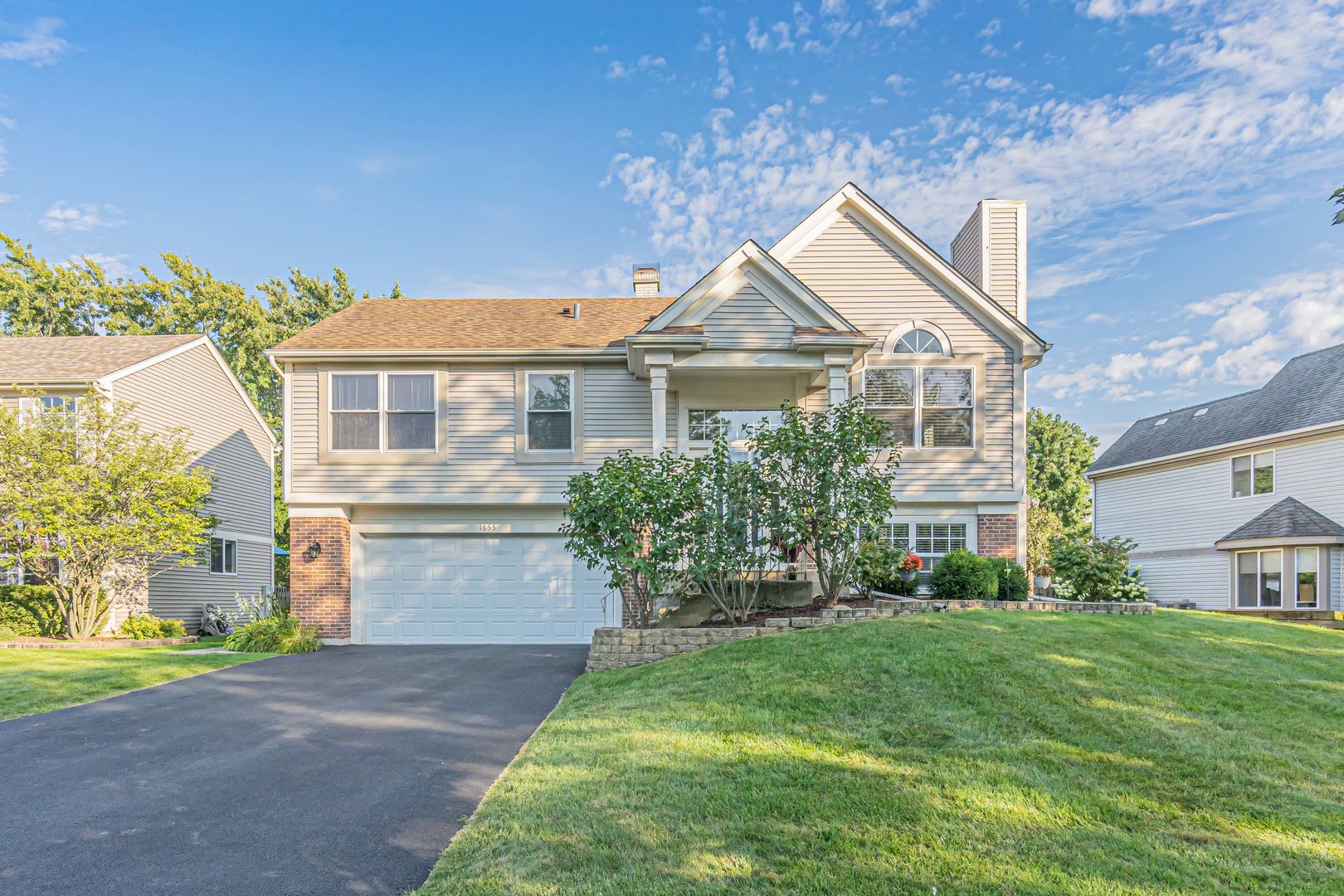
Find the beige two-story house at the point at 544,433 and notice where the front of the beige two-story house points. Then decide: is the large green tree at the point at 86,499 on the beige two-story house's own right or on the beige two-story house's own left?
on the beige two-story house's own right

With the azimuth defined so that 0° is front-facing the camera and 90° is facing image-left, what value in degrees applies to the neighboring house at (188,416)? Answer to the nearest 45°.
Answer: approximately 0°

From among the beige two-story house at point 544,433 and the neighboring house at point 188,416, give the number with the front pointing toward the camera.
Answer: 2

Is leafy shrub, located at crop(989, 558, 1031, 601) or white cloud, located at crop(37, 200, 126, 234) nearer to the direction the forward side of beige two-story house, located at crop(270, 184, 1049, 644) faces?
the leafy shrub

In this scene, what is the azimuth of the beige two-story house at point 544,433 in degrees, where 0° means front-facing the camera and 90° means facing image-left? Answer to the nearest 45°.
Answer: approximately 0°
